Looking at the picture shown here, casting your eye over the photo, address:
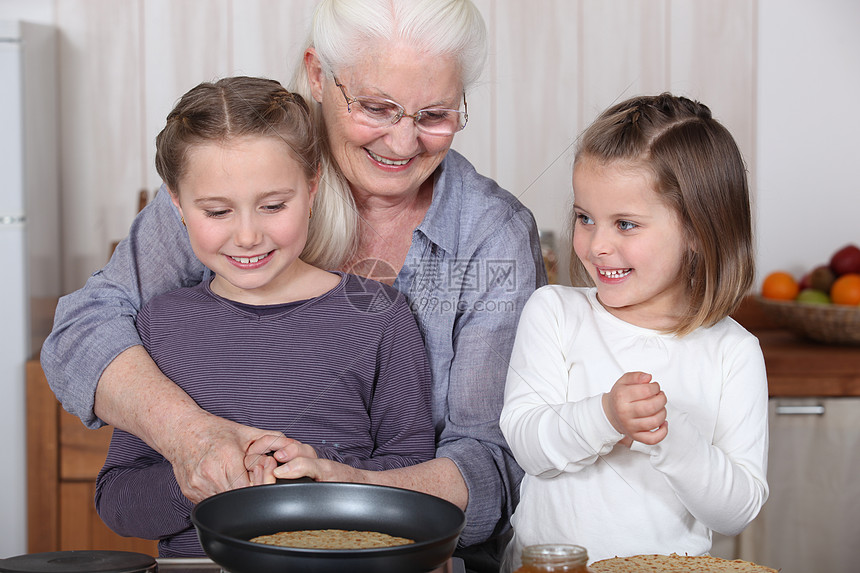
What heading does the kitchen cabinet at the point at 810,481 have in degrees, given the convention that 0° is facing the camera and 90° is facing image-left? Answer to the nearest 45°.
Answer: approximately 0°

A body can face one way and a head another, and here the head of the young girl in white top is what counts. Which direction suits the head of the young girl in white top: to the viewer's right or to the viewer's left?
to the viewer's left

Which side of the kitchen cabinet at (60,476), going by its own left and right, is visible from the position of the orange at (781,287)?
left

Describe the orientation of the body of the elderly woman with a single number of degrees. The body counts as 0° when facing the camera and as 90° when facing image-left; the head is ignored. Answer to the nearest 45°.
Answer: approximately 0°
